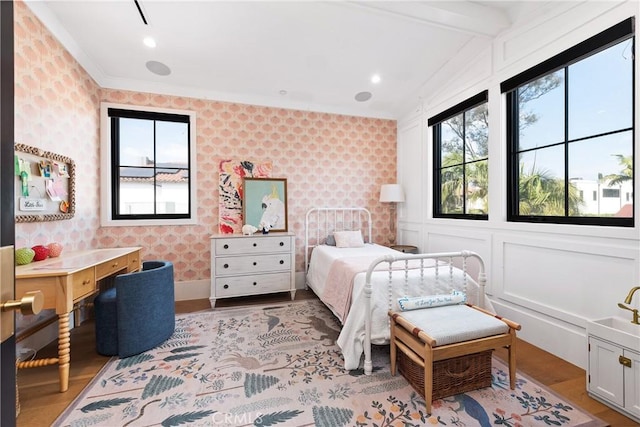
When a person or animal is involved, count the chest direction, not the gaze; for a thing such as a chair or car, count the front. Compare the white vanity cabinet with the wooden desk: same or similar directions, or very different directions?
very different directions

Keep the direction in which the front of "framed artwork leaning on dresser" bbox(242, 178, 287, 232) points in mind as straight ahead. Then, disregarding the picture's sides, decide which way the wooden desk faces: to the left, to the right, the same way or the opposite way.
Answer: to the left

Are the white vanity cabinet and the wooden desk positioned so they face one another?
yes

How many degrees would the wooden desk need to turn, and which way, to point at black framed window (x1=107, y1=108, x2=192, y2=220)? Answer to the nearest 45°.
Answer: approximately 90° to its left

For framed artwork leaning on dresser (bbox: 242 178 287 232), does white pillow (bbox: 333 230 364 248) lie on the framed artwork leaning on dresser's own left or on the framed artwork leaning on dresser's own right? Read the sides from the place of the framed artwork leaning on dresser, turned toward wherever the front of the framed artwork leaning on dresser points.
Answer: on the framed artwork leaning on dresser's own left

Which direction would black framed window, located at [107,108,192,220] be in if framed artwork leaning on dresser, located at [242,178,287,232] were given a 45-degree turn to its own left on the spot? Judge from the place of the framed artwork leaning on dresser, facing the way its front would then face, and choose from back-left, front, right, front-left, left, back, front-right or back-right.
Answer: back-right

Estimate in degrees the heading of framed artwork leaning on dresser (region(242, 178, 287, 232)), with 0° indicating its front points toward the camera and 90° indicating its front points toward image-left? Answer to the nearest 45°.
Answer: approximately 0°

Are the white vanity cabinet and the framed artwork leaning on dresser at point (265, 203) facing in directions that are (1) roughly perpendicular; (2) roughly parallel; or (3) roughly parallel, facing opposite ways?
roughly perpendicular
